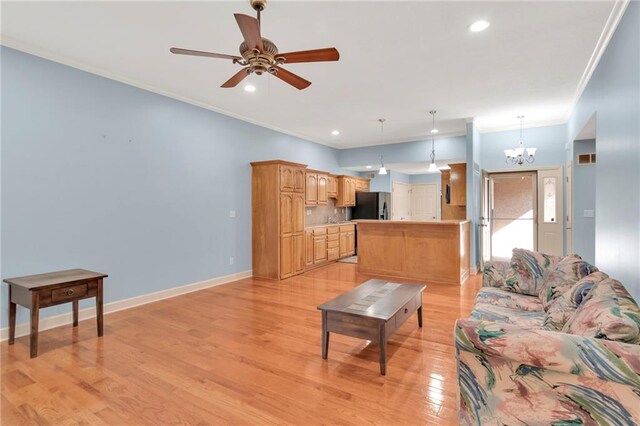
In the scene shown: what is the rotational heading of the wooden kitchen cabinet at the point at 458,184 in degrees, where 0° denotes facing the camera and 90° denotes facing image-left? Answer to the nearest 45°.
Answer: approximately 90°

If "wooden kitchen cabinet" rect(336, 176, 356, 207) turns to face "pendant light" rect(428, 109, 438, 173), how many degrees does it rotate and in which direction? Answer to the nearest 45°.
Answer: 0° — it already faces it

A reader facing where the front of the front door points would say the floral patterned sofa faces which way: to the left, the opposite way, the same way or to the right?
to the right

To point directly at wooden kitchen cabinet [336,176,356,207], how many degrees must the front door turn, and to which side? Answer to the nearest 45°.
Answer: approximately 90° to its right

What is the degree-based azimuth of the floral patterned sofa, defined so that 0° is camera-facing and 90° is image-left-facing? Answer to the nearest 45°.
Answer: approximately 90°

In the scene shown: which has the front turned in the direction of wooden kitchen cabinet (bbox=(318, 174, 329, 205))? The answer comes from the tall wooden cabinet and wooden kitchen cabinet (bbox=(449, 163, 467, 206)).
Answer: wooden kitchen cabinet (bbox=(449, 163, 467, 206))

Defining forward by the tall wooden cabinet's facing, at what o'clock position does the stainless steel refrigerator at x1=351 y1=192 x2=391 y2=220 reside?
The stainless steel refrigerator is roughly at 9 o'clock from the tall wooden cabinet.
